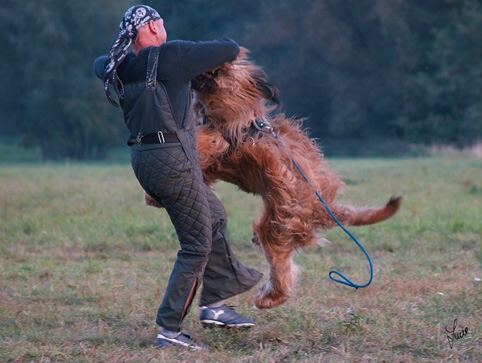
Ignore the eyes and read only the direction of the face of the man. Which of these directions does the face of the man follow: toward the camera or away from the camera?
away from the camera

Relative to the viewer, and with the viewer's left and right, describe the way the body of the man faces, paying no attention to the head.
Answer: facing away from the viewer and to the right of the viewer
